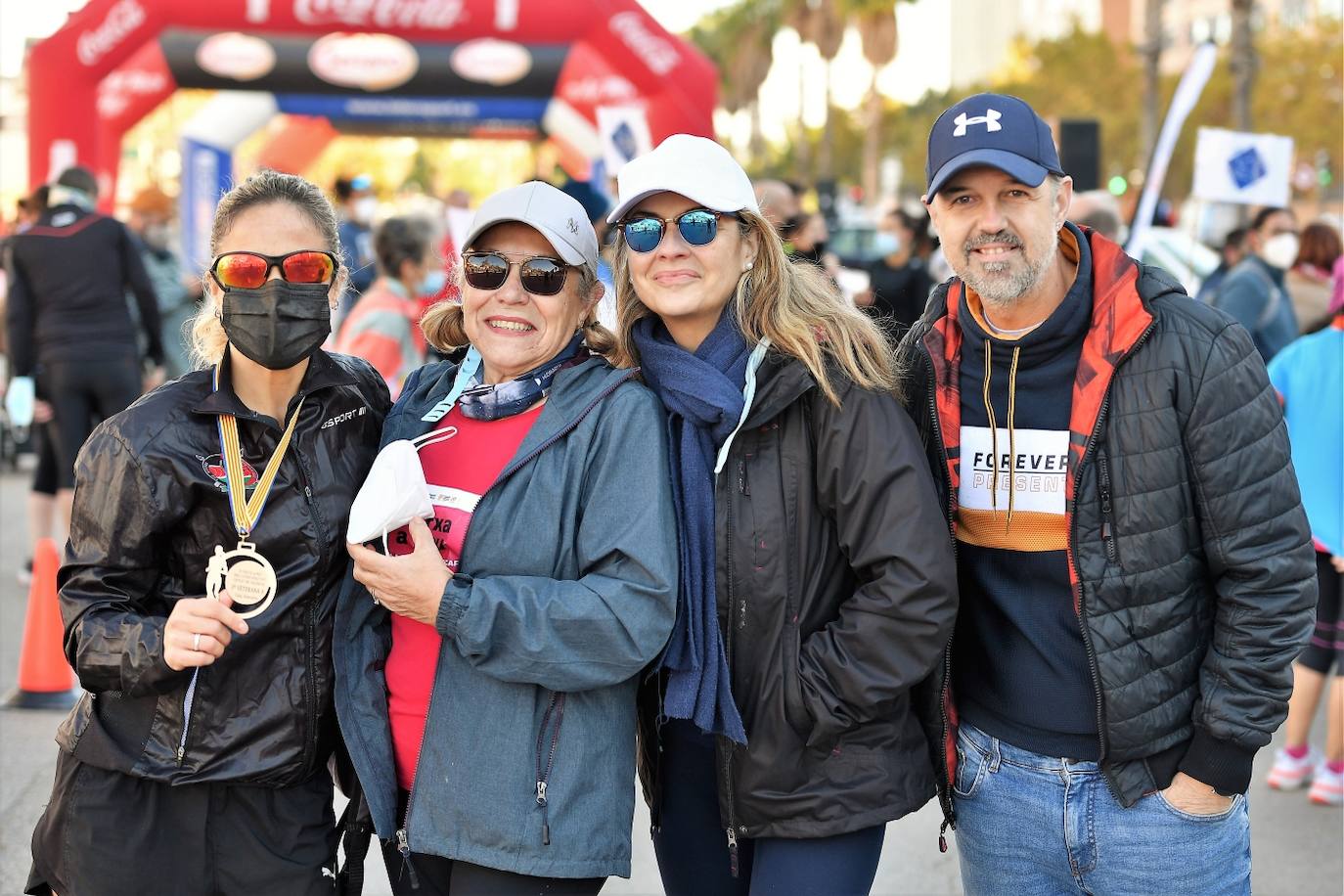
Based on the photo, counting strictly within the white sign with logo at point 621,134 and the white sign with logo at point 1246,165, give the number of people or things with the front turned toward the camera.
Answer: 2

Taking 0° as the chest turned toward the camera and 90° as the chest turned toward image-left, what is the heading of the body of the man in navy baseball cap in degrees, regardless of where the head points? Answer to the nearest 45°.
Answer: approximately 45°

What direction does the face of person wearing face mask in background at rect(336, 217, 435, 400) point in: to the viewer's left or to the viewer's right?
to the viewer's right

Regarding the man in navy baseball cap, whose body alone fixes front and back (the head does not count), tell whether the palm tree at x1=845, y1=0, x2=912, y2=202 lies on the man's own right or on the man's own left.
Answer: on the man's own right

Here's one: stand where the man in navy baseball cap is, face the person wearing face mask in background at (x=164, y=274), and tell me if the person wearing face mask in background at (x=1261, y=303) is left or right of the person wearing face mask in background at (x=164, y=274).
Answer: right
